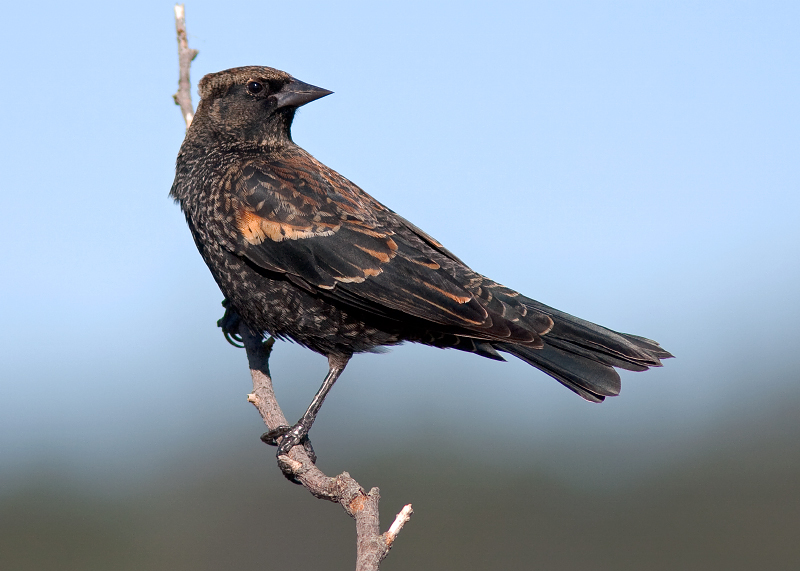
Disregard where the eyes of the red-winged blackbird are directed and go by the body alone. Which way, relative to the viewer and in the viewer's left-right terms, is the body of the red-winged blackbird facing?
facing to the left of the viewer
